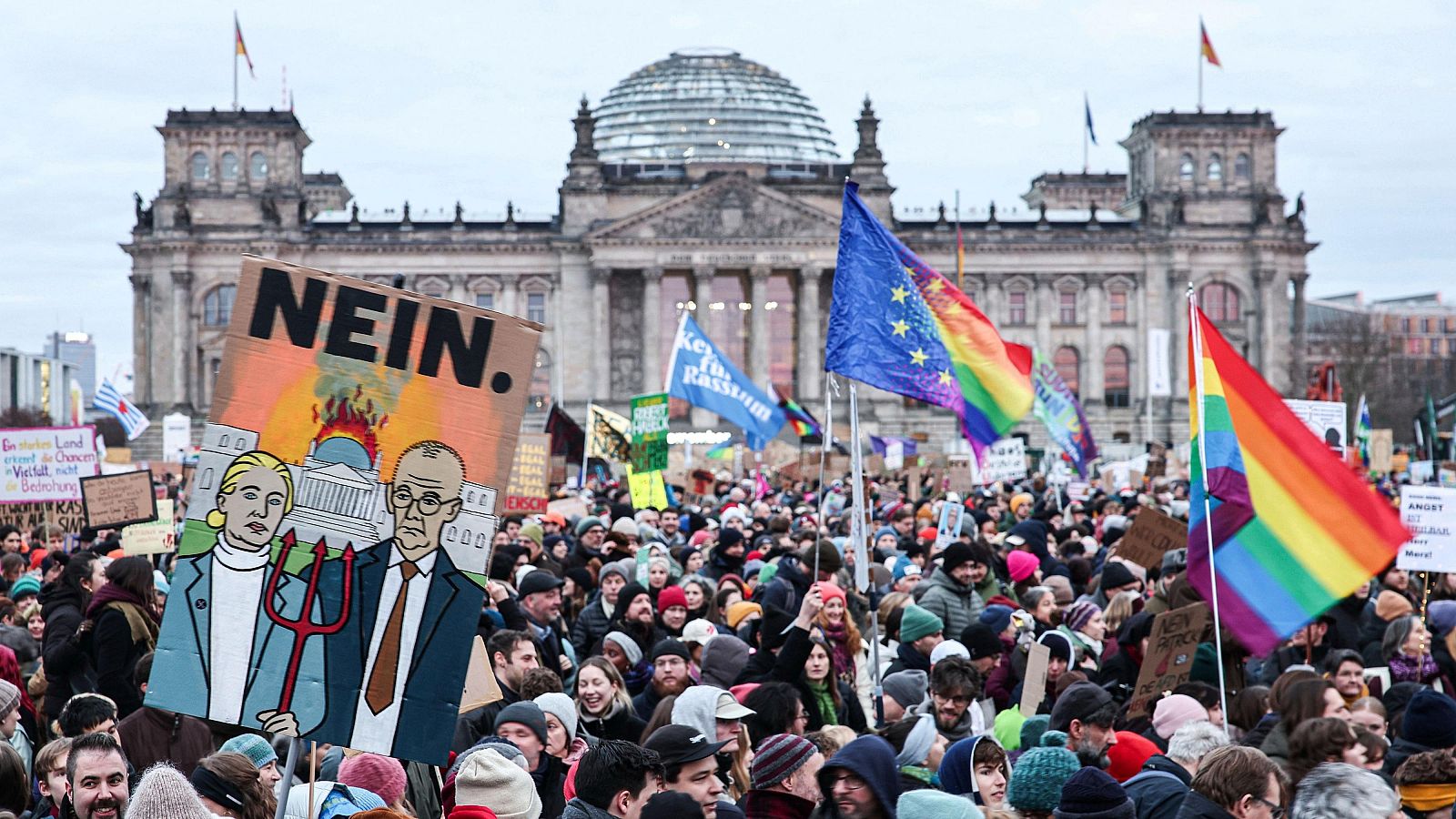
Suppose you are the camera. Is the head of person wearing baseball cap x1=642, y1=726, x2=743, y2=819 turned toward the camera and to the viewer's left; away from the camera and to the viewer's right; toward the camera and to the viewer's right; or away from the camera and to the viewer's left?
toward the camera and to the viewer's right

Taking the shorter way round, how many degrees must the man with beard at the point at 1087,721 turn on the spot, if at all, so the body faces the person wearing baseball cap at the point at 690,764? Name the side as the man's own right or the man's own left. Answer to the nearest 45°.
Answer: approximately 135° to the man's own right

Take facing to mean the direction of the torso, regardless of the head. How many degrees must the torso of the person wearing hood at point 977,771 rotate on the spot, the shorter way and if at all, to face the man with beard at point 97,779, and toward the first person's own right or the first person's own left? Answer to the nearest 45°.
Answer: approximately 135° to the first person's own right

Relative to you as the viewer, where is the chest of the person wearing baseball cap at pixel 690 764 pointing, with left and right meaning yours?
facing the viewer and to the right of the viewer

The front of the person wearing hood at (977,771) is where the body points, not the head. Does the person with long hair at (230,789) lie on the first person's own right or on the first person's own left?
on the first person's own right

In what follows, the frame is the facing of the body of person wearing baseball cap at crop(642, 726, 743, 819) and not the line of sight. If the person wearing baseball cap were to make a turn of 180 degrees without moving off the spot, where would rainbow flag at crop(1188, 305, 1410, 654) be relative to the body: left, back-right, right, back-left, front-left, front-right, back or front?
right

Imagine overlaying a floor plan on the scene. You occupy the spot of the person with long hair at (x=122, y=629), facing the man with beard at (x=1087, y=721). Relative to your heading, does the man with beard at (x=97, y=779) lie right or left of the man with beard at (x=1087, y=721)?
right

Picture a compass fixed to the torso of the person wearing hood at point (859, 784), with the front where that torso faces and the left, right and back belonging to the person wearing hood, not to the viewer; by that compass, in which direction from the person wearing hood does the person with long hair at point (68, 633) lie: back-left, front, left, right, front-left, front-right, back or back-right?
right
